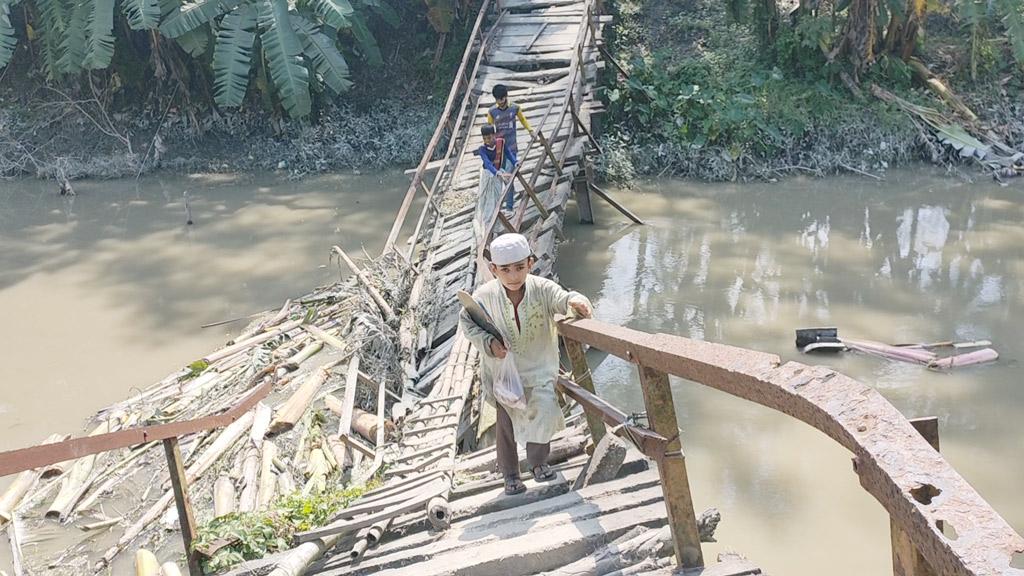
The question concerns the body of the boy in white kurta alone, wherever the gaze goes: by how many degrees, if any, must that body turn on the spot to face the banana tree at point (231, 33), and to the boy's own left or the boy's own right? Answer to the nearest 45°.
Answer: approximately 180°

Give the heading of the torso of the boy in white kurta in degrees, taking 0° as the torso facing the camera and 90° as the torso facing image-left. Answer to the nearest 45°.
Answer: approximately 0°

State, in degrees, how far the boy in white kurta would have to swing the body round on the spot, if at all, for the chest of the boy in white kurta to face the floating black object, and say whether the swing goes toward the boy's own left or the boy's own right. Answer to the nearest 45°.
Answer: approximately 135° to the boy's own left

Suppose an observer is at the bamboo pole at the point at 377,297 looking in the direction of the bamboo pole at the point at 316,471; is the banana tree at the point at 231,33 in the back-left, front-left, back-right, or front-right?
back-right

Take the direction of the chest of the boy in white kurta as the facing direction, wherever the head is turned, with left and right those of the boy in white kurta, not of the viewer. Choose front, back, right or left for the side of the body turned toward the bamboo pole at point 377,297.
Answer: back

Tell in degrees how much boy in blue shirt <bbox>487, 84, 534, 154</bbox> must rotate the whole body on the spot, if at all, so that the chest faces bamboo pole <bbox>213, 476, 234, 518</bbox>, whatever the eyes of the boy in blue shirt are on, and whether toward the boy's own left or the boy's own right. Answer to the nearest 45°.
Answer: approximately 45° to the boy's own right

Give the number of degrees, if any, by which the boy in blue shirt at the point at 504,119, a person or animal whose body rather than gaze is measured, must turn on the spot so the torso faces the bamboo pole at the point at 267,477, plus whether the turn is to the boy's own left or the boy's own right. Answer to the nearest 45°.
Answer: approximately 45° to the boy's own right

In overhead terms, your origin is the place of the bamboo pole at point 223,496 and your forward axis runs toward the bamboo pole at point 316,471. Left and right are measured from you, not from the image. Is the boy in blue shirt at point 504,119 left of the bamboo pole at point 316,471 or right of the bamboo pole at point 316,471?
left

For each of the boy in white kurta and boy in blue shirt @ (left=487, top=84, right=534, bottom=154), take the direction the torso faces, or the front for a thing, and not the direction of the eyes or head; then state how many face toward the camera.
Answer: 2

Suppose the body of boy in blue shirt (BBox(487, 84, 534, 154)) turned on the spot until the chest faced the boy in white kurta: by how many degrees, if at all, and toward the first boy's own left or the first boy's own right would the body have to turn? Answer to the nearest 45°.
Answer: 0° — they already face them
